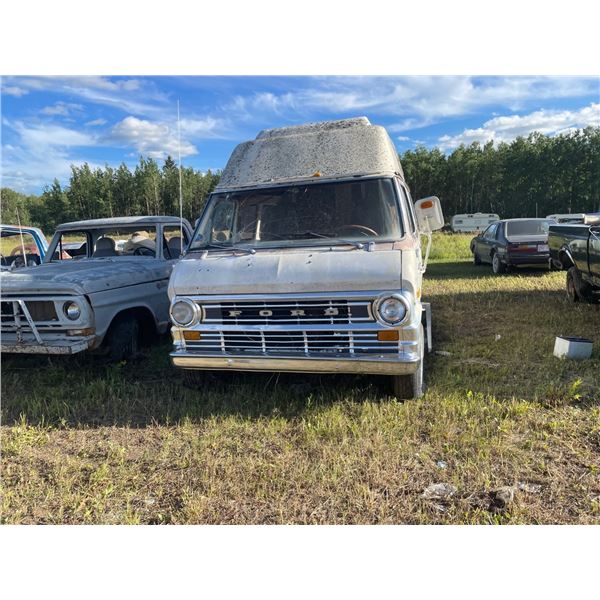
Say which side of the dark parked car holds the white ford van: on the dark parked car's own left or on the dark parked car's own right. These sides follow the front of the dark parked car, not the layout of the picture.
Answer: on the dark parked car's own left

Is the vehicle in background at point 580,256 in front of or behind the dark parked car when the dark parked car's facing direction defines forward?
behind

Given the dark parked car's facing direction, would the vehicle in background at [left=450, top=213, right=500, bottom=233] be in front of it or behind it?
in front

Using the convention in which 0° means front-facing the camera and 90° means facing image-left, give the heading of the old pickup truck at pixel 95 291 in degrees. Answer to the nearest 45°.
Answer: approximately 45°

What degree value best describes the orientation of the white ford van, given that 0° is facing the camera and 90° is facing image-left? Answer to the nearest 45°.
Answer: approximately 0°

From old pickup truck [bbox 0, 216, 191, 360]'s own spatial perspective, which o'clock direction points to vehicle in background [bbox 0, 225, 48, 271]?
The vehicle in background is roughly at 4 o'clock from the old pickup truck.

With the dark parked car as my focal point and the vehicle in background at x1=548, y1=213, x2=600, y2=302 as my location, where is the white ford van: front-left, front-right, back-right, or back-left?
back-left

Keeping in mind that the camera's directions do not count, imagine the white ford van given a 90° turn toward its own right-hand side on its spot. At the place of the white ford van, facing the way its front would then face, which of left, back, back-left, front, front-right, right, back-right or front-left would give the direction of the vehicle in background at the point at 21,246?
front-right

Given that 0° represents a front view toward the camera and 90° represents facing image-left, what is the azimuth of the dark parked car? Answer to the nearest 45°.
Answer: approximately 135°

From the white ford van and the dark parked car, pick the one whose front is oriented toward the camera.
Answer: the white ford van

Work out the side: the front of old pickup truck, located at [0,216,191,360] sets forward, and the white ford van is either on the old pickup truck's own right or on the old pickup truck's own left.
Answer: on the old pickup truck's own left

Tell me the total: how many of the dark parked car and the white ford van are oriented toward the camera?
1
